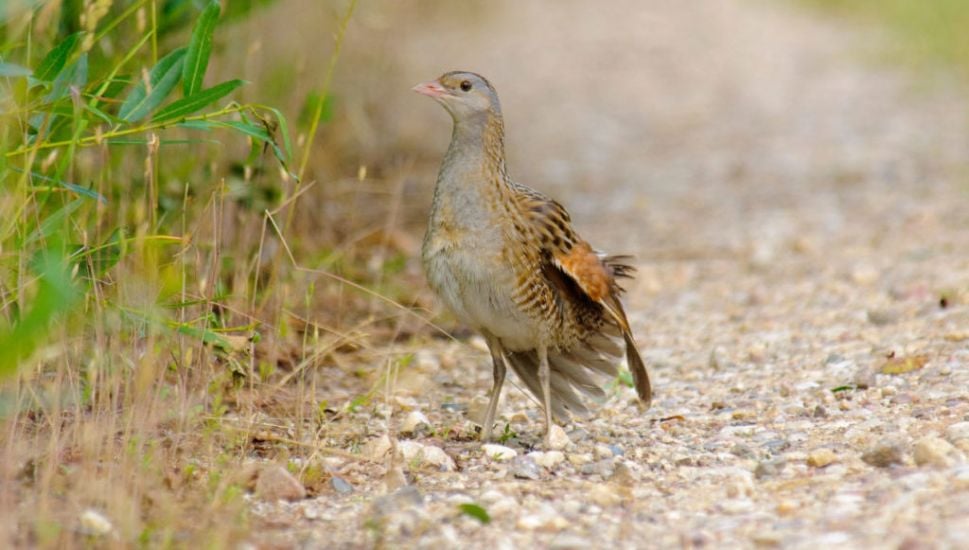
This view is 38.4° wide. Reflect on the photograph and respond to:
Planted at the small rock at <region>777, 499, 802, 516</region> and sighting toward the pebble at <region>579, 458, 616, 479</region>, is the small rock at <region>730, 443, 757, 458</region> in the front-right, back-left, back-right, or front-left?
front-right

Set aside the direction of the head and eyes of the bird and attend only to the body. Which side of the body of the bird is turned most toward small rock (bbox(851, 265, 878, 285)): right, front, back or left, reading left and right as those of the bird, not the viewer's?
back

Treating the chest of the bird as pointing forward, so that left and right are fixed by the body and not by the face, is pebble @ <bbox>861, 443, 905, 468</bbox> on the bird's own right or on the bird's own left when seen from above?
on the bird's own left

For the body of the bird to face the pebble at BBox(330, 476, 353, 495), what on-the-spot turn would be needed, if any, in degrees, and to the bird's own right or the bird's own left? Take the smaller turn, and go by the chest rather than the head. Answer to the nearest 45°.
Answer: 0° — it already faces it

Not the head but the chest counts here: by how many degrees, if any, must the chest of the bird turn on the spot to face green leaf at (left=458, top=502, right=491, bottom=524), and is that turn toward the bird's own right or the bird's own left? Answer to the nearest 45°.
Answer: approximately 45° to the bird's own left

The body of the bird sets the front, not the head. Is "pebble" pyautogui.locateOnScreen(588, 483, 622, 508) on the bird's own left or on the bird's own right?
on the bird's own left

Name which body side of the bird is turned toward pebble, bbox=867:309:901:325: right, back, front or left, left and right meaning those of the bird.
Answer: back

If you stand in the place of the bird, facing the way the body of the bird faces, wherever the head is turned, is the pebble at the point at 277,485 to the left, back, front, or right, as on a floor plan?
front

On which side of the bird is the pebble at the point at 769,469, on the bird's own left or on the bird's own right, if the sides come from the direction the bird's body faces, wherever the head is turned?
on the bird's own left

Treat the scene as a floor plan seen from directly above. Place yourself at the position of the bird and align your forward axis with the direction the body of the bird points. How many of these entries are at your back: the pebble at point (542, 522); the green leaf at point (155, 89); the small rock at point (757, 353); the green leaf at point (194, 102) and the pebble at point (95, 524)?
1

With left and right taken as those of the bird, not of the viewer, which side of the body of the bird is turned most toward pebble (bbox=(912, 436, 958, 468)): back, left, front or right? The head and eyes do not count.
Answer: left

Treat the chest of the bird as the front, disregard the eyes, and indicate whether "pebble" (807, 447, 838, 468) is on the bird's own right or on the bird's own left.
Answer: on the bird's own left

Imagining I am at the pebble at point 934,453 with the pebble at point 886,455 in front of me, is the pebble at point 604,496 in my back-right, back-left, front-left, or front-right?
front-left

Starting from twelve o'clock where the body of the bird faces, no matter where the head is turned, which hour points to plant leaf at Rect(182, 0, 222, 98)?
The plant leaf is roughly at 1 o'clock from the bird.

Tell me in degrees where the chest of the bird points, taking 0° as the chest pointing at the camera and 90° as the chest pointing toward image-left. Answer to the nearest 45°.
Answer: approximately 45°

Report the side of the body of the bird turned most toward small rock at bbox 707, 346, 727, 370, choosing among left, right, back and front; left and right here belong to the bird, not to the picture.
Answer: back

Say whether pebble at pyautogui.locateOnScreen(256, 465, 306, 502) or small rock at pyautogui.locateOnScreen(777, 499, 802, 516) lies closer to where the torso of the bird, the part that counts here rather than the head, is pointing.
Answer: the pebble

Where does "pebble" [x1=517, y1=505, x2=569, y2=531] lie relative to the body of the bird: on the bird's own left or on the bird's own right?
on the bird's own left
